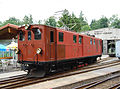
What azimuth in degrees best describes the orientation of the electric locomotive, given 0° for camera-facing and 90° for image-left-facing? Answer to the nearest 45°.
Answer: approximately 45°

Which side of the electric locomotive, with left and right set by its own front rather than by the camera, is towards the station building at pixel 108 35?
back
